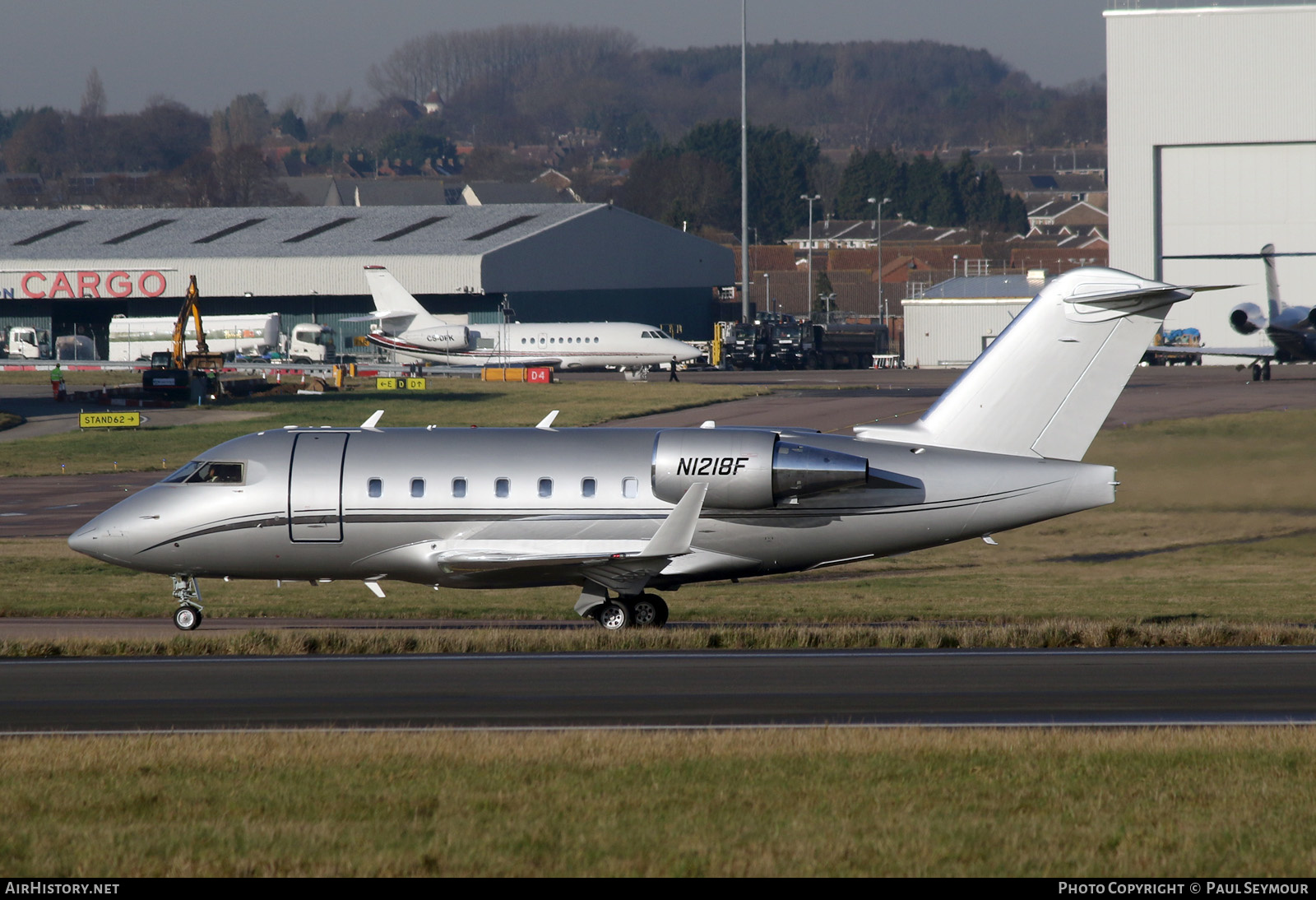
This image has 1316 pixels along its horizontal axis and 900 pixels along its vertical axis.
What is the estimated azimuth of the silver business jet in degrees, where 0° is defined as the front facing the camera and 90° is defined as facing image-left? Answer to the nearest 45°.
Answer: approximately 90°
